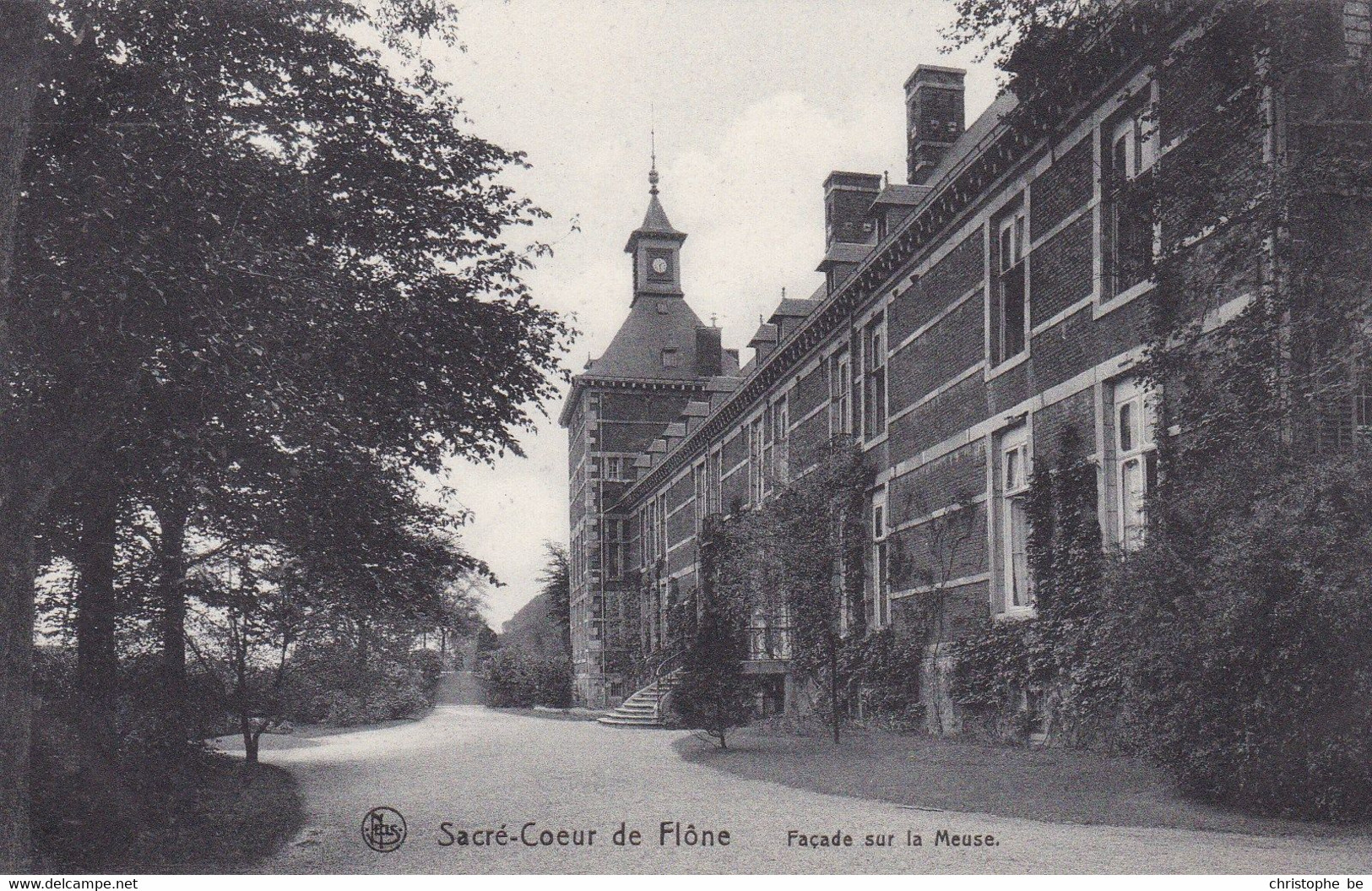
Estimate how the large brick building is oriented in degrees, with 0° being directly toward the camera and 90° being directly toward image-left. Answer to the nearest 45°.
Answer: approximately 45°

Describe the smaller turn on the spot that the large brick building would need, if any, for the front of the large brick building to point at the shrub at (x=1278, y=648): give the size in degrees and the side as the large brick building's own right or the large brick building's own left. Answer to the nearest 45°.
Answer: approximately 45° to the large brick building's own left

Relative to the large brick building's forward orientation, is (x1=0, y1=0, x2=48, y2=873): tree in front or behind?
in front

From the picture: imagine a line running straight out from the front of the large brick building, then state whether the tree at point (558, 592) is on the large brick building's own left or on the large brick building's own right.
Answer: on the large brick building's own right

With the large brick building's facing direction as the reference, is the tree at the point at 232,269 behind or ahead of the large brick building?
ahead
